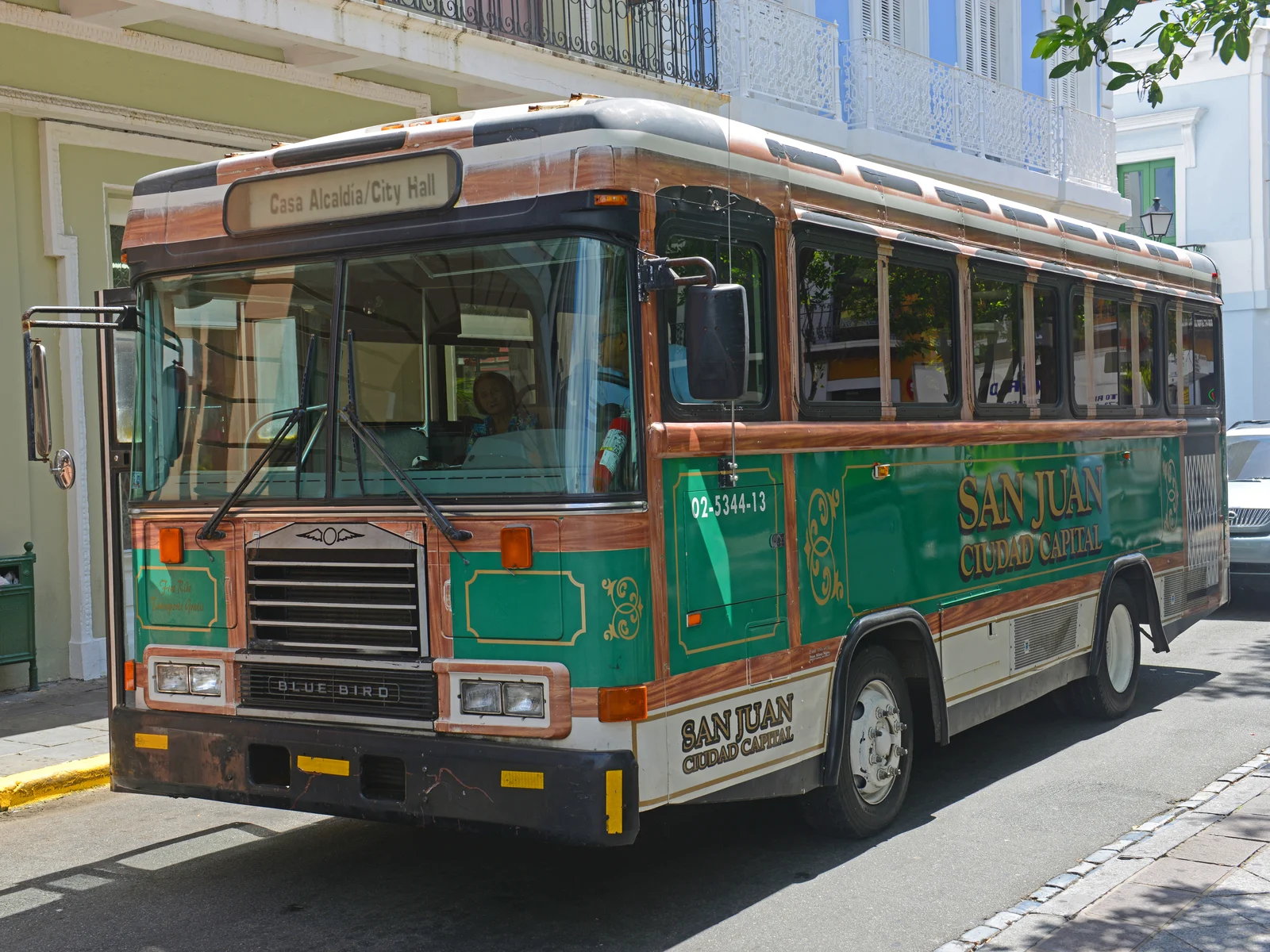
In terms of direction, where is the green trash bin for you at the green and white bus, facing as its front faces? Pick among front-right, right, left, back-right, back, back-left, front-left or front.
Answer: right

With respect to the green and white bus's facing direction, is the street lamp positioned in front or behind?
behind

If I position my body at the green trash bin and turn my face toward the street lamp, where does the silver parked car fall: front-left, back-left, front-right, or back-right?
front-right

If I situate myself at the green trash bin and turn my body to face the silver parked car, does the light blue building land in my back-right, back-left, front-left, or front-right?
front-left

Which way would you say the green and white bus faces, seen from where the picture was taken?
facing the viewer and to the left of the viewer

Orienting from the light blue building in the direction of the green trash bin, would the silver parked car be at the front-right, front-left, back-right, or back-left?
front-left

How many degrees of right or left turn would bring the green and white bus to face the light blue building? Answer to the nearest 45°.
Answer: approximately 180°

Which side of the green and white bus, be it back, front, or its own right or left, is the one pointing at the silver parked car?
back

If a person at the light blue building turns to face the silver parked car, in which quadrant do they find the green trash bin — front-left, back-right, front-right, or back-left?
front-right
